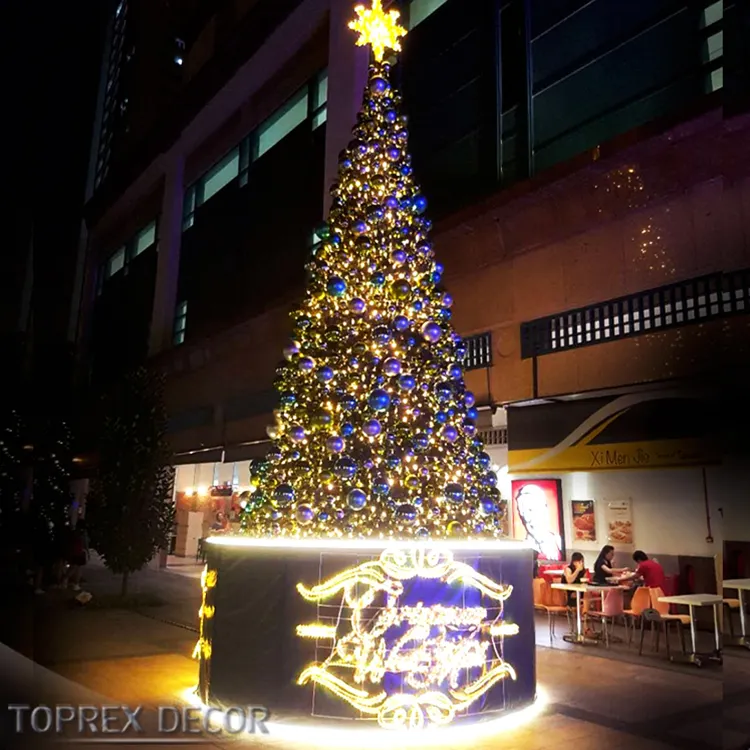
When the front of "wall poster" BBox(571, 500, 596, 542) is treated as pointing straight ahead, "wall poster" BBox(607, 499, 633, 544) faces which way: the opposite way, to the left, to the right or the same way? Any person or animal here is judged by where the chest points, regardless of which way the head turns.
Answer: the same way

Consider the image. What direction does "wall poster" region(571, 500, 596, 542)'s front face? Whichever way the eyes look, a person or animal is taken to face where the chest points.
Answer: toward the camera

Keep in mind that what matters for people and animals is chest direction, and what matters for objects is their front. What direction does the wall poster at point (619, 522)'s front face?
toward the camera

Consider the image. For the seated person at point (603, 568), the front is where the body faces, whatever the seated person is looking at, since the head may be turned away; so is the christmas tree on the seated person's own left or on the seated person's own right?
on the seated person's own right

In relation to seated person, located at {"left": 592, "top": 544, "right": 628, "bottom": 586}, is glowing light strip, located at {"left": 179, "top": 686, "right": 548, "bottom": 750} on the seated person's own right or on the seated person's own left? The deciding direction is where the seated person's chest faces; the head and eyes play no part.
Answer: on the seated person's own right

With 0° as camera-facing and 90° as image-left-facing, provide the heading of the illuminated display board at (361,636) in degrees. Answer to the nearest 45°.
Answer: approximately 0°

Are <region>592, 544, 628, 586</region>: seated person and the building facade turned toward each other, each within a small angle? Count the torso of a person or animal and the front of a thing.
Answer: no

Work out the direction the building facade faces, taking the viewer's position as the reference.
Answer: facing the viewer and to the left of the viewer

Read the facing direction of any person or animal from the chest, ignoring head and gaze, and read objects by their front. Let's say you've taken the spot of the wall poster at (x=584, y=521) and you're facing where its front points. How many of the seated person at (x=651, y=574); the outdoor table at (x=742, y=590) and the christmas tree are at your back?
0
